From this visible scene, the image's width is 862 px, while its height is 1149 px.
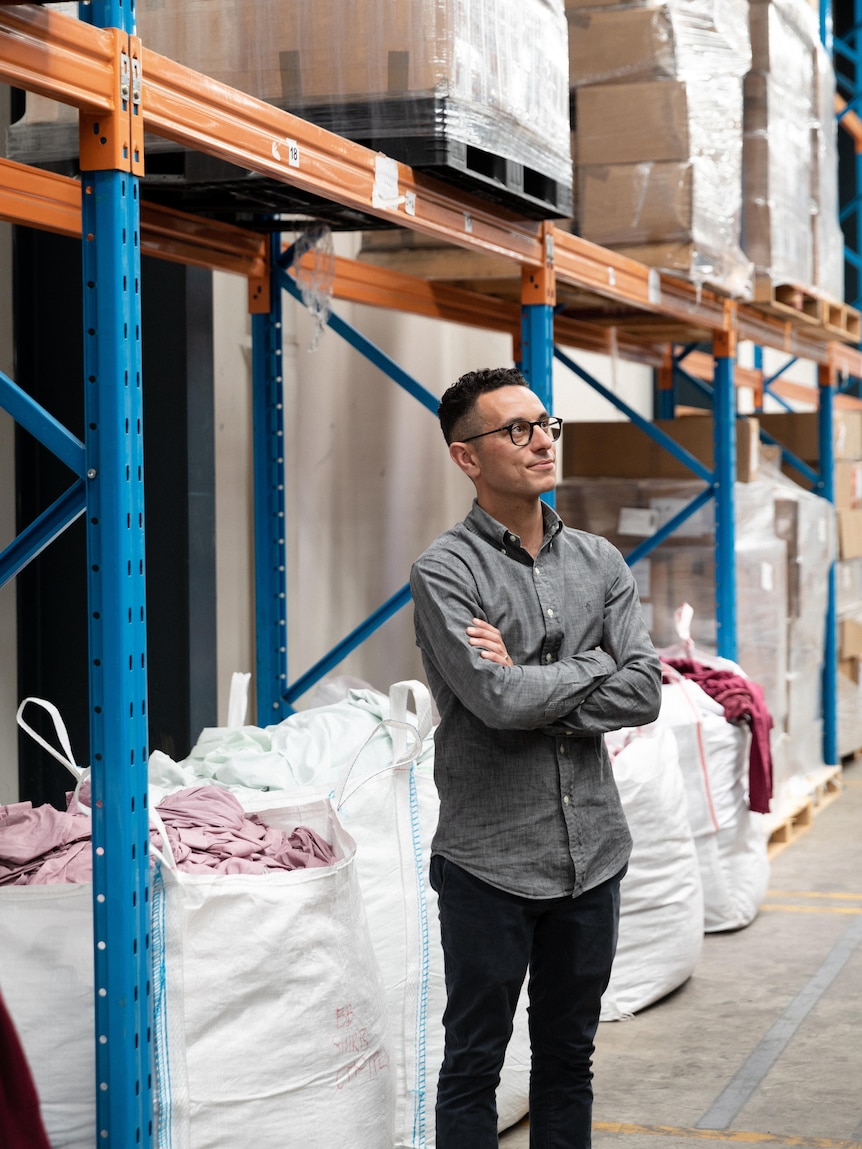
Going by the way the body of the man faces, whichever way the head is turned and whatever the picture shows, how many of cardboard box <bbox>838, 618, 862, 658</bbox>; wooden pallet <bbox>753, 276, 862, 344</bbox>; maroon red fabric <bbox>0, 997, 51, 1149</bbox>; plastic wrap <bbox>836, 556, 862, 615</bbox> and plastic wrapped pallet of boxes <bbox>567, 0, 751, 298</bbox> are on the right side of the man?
1

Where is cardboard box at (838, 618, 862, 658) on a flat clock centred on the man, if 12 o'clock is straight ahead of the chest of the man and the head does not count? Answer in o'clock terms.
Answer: The cardboard box is roughly at 8 o'clock from the man.

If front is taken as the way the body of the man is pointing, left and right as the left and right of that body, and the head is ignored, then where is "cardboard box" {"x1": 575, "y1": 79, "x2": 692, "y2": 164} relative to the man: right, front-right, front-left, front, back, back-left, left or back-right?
back-left

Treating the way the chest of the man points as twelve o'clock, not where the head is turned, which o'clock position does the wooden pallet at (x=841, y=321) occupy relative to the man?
The wooden pallet is roughly at 8 o'clock from the man.

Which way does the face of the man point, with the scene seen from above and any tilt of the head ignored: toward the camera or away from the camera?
toward the camera

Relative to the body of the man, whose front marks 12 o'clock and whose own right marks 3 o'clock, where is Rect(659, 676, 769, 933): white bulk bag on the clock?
The white bulk bag is roughly at 8 o'clock from the man.

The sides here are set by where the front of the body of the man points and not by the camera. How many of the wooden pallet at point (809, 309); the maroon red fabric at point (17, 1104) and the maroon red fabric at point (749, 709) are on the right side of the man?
1

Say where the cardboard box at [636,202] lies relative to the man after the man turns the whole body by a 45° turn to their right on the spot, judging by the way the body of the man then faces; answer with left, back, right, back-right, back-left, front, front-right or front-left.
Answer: back

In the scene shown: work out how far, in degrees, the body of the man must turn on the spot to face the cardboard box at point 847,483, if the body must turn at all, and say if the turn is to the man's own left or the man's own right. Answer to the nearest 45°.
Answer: approximately 135° to the man's own left

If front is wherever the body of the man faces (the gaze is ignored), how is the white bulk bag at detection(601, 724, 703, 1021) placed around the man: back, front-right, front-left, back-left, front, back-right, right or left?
back-left

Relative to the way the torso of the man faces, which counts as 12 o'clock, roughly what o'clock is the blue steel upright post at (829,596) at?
The blue steel upright post is roughly at 8 o'clock from the man.

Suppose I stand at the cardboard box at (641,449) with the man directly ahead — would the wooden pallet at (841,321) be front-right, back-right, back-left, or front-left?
back-left

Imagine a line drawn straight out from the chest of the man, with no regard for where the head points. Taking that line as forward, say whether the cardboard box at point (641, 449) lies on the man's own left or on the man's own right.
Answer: on the man's own left
